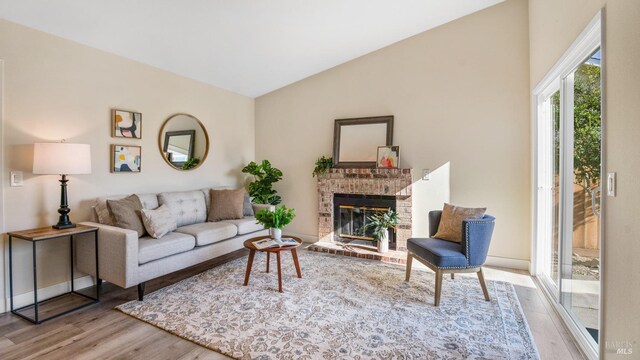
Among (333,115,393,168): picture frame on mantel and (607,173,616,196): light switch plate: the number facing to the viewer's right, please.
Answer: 0

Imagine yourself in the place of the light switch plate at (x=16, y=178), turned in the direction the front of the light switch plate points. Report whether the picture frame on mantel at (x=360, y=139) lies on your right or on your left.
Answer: on your left

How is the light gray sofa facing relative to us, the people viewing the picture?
facing the viewer and to the right of the viewer

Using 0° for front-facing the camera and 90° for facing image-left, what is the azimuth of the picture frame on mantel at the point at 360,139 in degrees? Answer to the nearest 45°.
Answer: approximately 45°

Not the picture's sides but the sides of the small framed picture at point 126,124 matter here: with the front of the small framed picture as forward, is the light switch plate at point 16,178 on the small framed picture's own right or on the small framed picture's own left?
on the small framed picture's own right

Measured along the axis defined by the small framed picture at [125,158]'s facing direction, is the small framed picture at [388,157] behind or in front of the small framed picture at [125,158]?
in front

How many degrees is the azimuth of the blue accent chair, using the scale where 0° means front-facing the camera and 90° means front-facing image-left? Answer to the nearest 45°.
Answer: approximately 45°

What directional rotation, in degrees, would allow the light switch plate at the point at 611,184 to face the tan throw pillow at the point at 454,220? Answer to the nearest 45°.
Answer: approximately 90° to its right

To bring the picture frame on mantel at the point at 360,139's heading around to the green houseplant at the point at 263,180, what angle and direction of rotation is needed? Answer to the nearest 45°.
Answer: approximately 45° to its right

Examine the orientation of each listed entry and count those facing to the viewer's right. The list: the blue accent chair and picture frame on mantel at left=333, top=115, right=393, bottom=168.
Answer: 0

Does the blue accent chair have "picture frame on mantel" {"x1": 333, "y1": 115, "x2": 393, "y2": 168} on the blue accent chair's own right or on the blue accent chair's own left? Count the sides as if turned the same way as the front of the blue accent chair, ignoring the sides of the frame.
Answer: on the blue accent chair's own right

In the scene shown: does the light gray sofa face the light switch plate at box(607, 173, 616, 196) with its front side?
yes

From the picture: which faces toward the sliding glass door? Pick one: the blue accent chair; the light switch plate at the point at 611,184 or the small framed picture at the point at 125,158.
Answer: the small framed picture

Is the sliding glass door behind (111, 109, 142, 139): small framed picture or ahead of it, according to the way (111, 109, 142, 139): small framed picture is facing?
ahead
